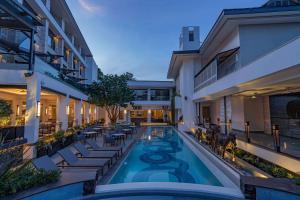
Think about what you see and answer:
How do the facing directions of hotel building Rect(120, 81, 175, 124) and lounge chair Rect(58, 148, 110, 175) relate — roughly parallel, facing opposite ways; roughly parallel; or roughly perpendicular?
roughly perpendicular

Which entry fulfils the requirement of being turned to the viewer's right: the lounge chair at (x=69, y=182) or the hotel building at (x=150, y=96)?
the lounge chair

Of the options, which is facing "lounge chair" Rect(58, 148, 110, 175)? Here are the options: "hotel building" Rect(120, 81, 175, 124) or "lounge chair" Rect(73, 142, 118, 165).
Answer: the hotel building

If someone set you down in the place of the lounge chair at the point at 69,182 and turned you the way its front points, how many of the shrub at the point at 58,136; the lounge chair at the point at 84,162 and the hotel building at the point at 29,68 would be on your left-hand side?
3

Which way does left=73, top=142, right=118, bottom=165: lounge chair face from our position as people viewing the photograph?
facing to the right of the viewer

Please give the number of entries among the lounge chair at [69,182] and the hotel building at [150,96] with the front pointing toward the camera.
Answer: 1

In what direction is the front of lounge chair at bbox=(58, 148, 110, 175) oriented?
to the viewer's right

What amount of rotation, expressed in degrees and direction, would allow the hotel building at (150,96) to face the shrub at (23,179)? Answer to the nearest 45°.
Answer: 0° — it already faces it

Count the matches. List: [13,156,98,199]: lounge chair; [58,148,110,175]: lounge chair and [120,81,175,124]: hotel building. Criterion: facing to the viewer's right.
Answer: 2

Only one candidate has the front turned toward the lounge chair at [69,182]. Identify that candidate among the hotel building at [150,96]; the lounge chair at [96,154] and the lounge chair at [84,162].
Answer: the hotel building

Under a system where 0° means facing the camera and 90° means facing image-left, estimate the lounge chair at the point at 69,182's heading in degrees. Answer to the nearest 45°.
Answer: approximately 270°

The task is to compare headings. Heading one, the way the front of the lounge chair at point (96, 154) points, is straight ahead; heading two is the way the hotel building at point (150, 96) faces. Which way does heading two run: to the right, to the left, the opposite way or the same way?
to the right
